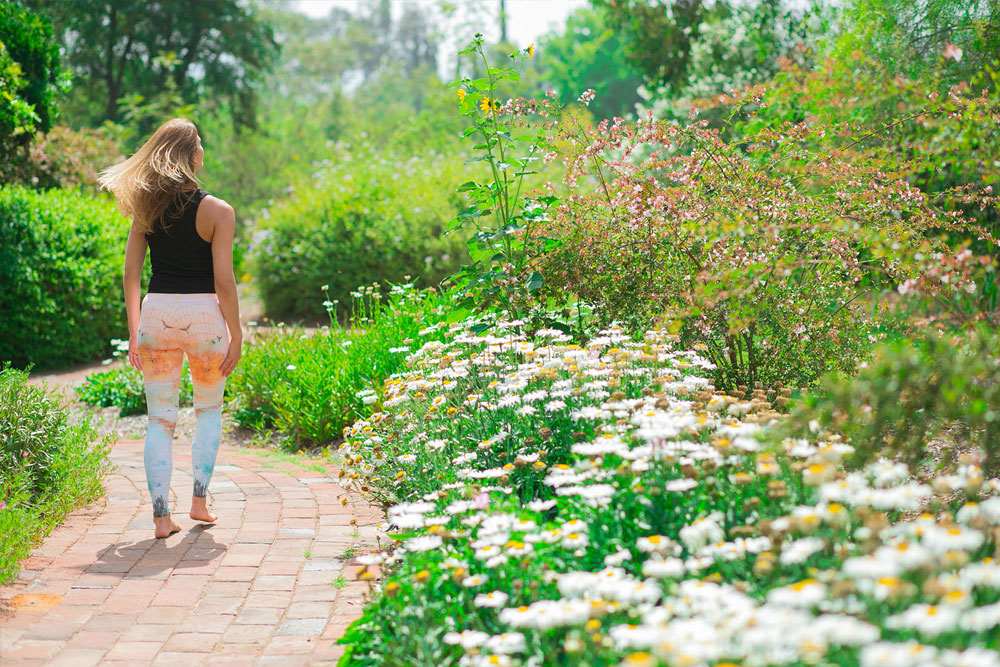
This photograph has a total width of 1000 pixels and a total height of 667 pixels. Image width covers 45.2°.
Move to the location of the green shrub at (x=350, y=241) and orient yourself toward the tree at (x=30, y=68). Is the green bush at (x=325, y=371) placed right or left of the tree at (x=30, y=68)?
left

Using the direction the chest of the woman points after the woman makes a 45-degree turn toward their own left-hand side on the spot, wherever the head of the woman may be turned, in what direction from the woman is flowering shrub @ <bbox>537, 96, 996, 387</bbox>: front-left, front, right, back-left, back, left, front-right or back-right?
back-right

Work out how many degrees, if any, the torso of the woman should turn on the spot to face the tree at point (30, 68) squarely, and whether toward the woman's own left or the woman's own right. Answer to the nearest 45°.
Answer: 0° — they already face it

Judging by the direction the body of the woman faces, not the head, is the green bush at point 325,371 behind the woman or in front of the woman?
in front

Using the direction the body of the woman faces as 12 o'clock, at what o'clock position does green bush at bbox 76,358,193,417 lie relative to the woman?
The green bush is roughly at 12 o'clock from the woman.

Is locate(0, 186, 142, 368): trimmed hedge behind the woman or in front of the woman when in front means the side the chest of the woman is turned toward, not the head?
in front

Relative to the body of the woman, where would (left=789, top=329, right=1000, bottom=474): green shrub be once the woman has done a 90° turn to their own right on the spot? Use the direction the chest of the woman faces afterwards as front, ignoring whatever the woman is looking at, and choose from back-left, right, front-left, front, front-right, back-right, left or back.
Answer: front-right

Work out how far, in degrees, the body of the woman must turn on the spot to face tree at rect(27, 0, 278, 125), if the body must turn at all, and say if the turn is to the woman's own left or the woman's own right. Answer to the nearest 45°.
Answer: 0° — they already face it

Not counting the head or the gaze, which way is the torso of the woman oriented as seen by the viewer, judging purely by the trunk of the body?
away from the camera

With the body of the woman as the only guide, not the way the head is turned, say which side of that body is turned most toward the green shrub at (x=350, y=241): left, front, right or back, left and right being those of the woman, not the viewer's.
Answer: front
